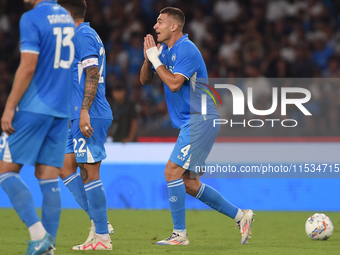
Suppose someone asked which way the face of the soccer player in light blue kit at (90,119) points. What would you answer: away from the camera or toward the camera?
away from the camera

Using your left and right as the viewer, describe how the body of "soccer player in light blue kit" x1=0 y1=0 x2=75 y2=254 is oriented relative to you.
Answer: facing away from the viewer and to the left of the viewer

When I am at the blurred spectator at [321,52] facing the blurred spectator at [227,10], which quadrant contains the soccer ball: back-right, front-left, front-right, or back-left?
back-left

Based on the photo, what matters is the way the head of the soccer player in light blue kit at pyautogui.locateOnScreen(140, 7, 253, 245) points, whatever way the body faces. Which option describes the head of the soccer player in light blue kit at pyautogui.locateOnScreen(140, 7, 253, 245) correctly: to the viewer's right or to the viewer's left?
to the viewer's left

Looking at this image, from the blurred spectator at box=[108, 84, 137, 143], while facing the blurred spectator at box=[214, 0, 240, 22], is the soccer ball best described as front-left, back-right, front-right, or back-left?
back-right

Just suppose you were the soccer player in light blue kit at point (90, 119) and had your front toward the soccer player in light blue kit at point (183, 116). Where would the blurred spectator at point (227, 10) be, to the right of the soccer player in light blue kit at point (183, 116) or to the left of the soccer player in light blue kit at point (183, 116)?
left
